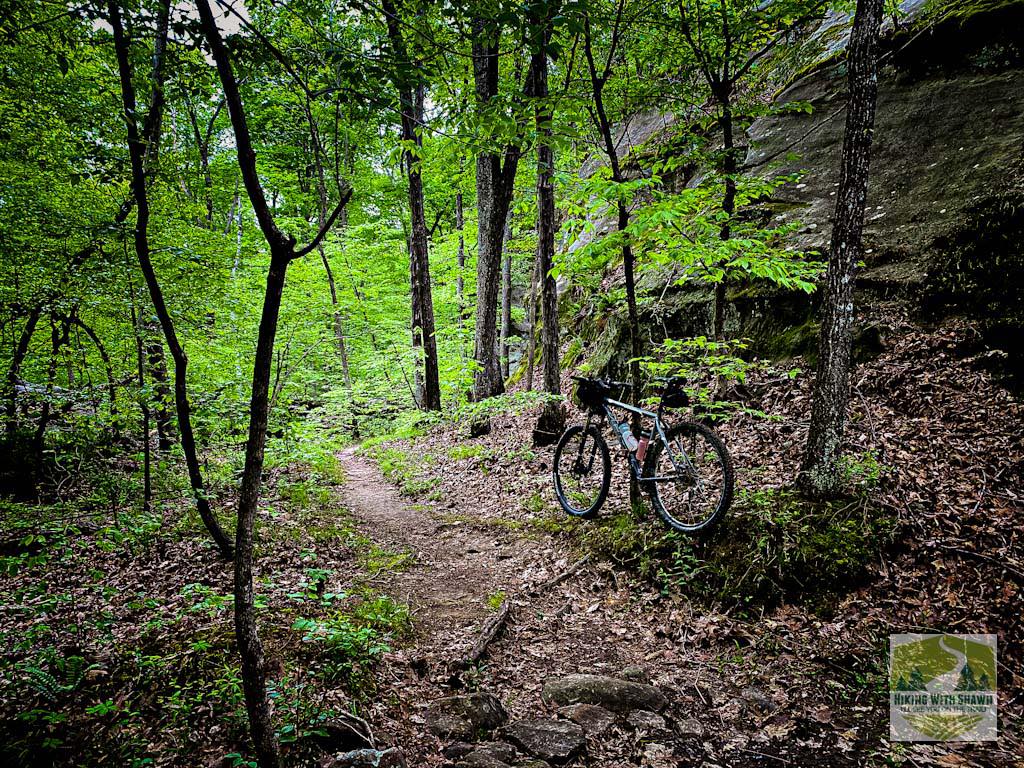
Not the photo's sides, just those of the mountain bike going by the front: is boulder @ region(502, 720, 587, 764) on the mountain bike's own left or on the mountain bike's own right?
on the mountain bike's own left

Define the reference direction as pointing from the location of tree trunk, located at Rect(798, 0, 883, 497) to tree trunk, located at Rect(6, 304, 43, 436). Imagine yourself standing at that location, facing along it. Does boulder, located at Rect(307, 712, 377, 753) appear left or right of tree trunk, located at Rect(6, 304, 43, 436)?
left

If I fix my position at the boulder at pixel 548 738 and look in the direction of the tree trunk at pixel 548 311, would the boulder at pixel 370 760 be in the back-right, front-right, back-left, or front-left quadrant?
back-left

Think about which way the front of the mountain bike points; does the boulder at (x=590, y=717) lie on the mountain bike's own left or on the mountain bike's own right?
on the mountain bike's own left

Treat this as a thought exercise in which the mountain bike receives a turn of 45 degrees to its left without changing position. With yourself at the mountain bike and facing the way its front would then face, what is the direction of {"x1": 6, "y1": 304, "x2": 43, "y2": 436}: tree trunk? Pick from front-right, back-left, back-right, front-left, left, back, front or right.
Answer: front

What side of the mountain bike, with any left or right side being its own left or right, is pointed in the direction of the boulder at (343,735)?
left

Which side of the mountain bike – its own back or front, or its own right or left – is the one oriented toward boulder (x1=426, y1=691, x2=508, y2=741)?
left

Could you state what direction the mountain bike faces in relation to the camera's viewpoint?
facing away from the viewer and to the left of the viewer

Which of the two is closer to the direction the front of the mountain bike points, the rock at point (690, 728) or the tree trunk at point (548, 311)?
the tree trunk

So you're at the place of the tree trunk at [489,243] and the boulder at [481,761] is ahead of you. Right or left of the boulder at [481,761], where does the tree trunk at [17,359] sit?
right

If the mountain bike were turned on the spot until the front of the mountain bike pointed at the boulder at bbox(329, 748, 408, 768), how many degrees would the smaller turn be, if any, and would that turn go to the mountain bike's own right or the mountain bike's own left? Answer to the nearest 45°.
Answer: approximately 90° to the mountain bike's own left
